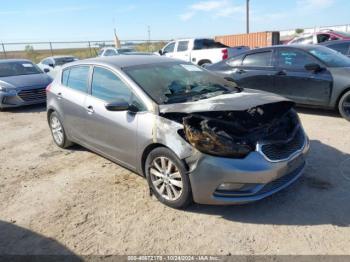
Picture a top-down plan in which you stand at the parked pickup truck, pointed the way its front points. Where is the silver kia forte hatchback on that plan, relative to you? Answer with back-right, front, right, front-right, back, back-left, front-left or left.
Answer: back-left

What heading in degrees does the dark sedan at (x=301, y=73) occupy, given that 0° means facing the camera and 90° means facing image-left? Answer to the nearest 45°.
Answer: approximately 315°

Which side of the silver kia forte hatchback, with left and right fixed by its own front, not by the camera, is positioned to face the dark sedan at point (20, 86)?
back

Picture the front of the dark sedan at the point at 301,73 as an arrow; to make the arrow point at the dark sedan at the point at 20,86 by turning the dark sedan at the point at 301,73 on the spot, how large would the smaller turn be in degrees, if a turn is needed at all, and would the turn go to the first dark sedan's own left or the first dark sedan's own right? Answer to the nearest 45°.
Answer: approximately 135° to the first dark sedan's own right

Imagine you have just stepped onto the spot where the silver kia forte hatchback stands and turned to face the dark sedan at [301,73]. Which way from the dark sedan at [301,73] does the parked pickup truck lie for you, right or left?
left

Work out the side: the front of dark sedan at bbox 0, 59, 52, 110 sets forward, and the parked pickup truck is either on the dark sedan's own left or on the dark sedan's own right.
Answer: on the dark sedan's own left
